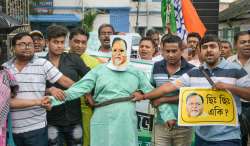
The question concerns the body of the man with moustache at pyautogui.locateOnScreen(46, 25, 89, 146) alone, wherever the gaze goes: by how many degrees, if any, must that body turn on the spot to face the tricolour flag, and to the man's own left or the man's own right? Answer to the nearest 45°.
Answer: approximately 135° to the man's own left

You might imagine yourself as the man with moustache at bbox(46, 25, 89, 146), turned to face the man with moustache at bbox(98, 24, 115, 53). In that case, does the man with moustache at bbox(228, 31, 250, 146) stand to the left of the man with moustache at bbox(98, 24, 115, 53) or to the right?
right

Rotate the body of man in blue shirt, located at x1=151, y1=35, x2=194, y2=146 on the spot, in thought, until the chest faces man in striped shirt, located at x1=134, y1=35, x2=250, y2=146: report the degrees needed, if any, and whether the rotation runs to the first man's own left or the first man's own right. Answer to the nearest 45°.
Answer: approximately 45° to the first man's own left

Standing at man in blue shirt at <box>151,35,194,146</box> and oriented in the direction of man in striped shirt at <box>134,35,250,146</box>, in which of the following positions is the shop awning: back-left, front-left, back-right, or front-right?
back-left

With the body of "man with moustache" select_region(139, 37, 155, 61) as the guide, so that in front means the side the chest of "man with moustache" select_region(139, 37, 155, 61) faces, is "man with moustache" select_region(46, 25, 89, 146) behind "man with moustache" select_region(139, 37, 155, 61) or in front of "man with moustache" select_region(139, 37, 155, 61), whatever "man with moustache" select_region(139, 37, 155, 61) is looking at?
in front

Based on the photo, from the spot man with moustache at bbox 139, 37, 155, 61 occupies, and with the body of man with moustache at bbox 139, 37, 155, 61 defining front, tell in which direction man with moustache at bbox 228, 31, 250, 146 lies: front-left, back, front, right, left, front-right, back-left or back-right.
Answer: left

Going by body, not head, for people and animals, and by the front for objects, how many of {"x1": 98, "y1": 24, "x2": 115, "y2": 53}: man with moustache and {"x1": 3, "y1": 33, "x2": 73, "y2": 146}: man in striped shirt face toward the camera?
2

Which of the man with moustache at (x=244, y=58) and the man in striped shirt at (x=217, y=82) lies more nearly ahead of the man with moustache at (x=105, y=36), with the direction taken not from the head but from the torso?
the man in striped shirt

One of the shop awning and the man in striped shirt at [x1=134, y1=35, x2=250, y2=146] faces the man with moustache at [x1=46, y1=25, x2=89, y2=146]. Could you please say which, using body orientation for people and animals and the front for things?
the shop awning
